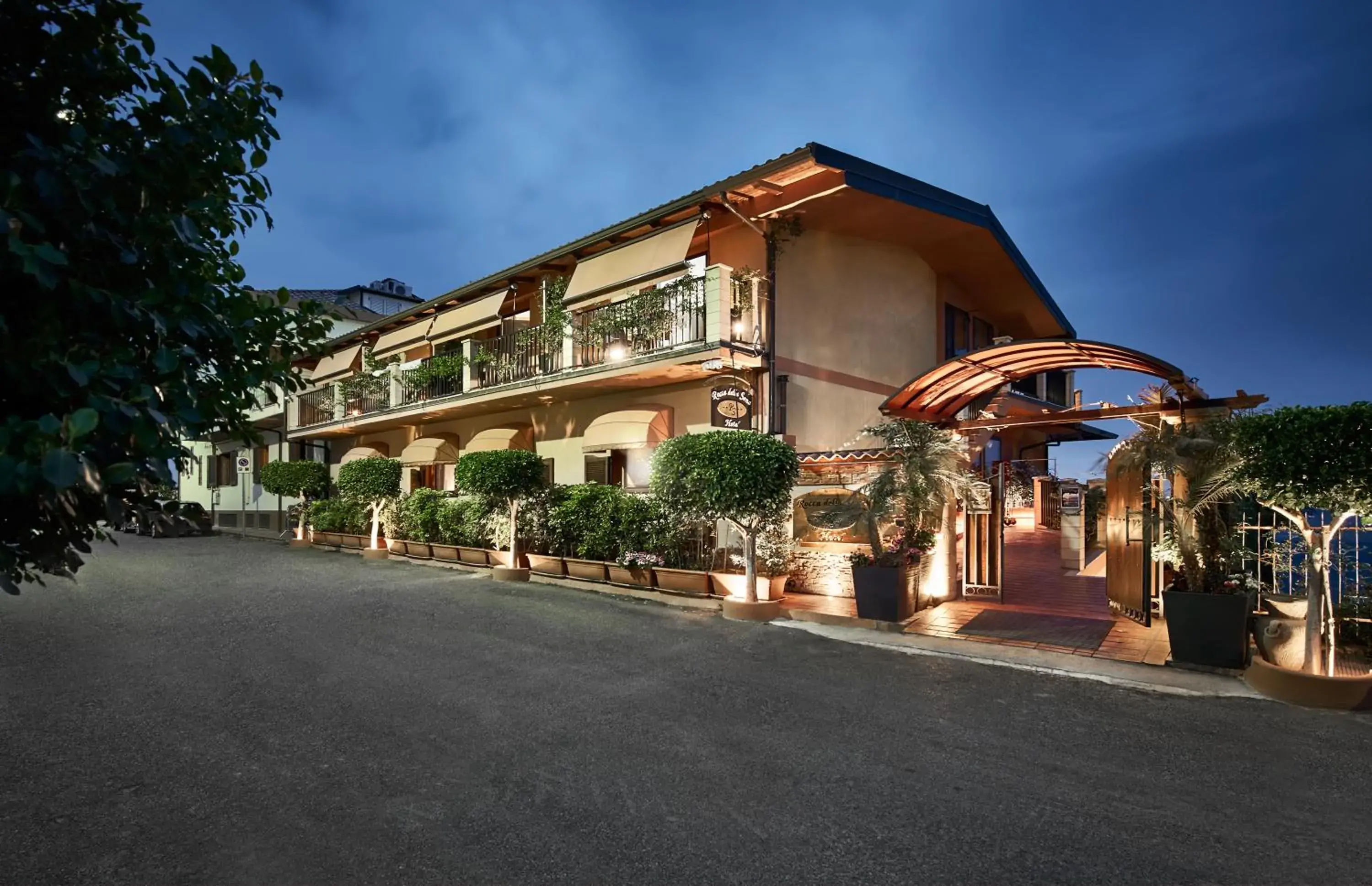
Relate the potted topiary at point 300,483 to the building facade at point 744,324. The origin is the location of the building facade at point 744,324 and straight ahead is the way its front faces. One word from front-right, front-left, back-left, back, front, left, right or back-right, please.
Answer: right

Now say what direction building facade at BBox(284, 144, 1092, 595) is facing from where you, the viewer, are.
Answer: facing the viewer and to the left of the viewer

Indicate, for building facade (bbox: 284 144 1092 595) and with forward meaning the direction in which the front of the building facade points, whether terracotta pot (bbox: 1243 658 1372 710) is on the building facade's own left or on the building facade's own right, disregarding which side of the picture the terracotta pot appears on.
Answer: on the building facade's own left

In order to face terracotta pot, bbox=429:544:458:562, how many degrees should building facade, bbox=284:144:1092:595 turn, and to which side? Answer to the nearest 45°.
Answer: approximately 90° to its right

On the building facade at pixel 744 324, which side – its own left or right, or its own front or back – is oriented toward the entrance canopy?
left

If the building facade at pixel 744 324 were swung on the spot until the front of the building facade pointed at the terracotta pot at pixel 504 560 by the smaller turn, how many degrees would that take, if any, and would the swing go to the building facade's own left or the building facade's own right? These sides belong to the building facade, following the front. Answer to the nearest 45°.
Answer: approximately 45° to the building facade's own right
